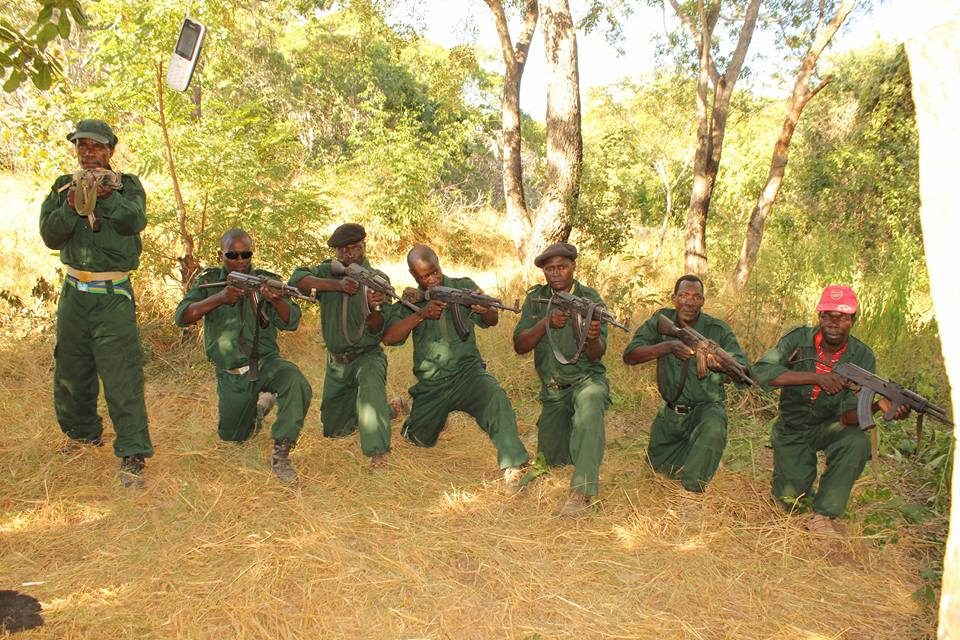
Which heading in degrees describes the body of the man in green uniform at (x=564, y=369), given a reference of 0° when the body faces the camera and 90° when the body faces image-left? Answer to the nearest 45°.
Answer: approximately 0°

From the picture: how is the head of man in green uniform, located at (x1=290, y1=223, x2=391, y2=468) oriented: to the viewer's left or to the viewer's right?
to the viewer's right

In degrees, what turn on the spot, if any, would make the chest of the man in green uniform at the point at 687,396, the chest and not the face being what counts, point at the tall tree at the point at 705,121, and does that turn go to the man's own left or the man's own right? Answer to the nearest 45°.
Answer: approximately 180°

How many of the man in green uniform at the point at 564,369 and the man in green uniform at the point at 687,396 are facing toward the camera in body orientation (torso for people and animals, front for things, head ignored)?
2

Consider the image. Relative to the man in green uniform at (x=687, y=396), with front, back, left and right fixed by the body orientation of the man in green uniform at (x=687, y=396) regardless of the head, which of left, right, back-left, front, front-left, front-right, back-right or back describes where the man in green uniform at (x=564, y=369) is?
right

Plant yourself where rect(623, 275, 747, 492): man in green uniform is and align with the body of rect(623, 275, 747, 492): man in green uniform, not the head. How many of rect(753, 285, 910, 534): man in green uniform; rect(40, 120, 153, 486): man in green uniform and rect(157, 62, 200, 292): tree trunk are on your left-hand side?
1

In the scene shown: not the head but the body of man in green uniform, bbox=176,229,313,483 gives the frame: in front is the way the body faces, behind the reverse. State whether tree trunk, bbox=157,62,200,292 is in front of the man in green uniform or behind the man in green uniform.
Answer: behind

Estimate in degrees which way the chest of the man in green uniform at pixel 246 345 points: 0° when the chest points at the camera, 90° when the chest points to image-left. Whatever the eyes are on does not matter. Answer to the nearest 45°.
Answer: approximately 0°

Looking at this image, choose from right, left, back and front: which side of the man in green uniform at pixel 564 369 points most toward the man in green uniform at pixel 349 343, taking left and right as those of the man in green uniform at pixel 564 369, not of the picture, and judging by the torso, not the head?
right

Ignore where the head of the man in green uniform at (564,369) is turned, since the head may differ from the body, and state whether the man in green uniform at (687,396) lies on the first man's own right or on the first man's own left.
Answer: on the first man's own left

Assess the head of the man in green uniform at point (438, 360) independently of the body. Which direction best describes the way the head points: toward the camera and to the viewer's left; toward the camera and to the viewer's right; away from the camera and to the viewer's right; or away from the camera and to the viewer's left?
toward the camera and to the viewer's right

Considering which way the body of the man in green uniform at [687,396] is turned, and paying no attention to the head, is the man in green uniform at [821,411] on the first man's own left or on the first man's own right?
on the first man's own left

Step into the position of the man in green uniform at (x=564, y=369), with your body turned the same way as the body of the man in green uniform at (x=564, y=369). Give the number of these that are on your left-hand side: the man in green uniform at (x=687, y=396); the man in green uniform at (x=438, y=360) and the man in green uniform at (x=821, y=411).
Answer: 2

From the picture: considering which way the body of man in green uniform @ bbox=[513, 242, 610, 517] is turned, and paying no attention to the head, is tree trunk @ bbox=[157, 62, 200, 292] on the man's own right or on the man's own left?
on the man's own right
